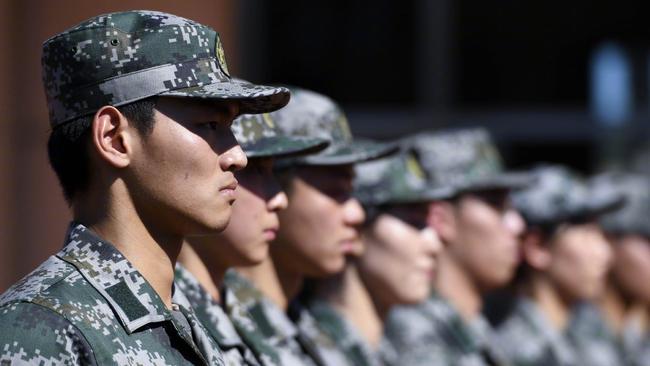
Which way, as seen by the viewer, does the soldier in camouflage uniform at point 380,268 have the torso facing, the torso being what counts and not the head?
to the viewer's right

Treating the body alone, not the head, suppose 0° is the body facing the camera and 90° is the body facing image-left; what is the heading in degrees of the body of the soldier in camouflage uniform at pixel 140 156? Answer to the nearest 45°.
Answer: approximately 270°

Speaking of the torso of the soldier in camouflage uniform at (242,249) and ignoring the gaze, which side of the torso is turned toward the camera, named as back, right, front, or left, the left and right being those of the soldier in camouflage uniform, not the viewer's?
right

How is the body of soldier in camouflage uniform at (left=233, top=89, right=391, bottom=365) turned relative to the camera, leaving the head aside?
to the viewer's right

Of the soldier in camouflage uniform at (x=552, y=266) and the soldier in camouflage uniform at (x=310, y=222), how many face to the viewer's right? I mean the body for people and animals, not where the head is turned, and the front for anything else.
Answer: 2

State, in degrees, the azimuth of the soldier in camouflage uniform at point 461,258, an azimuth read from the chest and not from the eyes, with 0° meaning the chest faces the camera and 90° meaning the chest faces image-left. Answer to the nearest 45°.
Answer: approximately 270°

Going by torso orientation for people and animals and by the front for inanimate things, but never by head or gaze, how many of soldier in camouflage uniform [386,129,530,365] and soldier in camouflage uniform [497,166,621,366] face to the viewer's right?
2

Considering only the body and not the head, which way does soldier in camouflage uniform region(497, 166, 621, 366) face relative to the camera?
to the viewer's right
